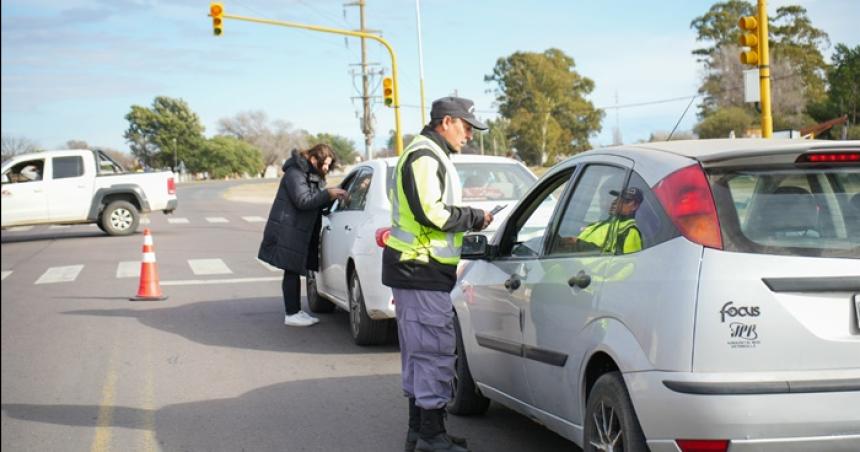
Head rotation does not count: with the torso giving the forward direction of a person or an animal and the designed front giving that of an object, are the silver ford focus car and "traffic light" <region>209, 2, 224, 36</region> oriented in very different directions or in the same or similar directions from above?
very different directions

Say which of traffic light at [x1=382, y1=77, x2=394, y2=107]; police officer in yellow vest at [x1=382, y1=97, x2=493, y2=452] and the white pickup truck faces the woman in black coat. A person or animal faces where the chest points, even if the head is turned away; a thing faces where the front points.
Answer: the traffic light

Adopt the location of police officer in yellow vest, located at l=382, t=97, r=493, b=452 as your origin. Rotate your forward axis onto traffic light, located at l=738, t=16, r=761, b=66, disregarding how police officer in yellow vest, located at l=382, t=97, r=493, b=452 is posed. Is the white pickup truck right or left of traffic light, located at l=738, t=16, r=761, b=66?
left

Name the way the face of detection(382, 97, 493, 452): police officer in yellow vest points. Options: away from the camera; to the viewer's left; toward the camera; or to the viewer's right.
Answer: to the viewer's right

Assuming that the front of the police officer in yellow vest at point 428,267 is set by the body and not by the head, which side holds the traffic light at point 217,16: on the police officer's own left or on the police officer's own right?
on the police officer's own left

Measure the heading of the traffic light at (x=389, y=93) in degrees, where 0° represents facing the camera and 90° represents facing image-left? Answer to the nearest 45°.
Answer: approximately 0°

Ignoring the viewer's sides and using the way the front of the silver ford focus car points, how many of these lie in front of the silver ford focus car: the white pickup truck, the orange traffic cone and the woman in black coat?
3

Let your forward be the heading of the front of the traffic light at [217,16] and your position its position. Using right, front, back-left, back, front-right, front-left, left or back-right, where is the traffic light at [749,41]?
front-left

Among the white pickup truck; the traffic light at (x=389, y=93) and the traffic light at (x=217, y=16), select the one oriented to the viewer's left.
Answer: the white pickup truck

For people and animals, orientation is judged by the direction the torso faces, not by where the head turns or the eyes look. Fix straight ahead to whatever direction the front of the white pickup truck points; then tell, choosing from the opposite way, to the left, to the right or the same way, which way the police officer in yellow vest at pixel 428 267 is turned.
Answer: the opposite way

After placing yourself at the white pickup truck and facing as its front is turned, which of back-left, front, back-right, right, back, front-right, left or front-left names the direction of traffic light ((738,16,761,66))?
back-left

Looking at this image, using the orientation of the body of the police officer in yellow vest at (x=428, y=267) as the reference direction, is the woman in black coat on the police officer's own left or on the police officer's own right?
on the police officer's own left

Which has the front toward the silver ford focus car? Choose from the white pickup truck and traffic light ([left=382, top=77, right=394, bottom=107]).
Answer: the traffic light
